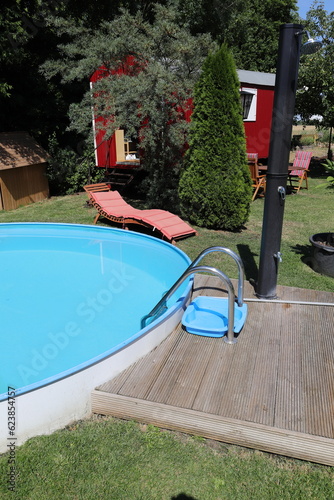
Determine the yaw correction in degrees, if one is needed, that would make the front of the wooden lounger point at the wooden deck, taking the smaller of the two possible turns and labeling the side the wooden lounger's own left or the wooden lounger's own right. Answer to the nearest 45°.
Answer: approximately 45° to the wooden lounger's own right

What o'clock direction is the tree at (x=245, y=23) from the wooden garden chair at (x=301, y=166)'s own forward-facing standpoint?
The tree is roughly at 4 o'clock from the wooden garden chair.

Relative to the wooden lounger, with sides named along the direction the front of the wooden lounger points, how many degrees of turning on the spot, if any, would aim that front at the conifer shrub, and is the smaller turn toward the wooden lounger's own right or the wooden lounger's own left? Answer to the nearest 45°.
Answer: approximately 45° to the wooden lounger's own left

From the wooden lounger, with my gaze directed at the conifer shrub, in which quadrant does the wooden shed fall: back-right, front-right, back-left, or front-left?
back-left

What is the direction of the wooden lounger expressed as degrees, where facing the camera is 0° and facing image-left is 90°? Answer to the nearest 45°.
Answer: approximately 315°

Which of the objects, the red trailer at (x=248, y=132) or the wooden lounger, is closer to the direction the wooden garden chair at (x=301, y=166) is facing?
the wooden lounger

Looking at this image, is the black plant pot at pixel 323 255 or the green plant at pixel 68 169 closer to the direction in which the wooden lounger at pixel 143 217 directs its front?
the black plant pot

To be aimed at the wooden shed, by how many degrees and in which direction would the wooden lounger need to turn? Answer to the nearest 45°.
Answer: approximately 180°

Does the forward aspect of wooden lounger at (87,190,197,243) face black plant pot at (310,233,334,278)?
yes

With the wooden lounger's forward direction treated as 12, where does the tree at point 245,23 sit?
The tree is roughly at 8 o'clock from the wooden lounger.

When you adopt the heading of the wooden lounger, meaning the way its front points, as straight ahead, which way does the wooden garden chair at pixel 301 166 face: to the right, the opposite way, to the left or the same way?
to the right

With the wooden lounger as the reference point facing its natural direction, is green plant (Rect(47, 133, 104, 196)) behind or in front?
behind
